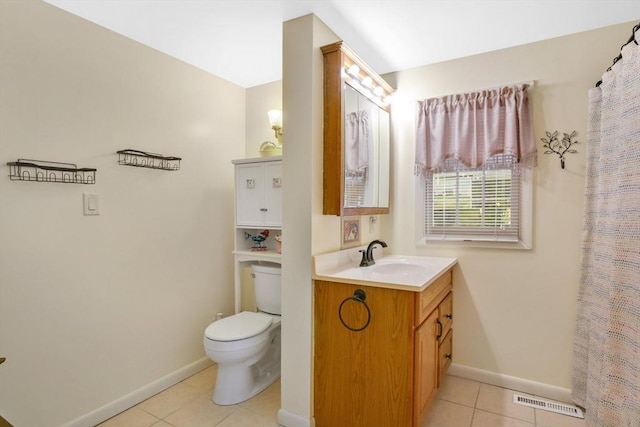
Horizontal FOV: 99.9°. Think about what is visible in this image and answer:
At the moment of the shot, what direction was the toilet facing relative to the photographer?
facing the viewer and to the left of the viewer

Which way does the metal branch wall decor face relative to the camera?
toward the camera

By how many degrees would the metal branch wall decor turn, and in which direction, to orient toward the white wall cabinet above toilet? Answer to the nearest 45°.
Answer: approximately 45° to its right

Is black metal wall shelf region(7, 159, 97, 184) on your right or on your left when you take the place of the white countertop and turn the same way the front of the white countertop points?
on your right

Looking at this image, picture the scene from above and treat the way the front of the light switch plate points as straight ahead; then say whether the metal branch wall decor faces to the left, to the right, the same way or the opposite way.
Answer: to the right

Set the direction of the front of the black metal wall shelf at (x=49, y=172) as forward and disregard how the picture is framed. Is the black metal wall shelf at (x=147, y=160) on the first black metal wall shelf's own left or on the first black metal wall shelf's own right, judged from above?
on the first black metal wall shelf's own left

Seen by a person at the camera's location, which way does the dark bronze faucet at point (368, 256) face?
facing the viewer and to the right of the viewer
